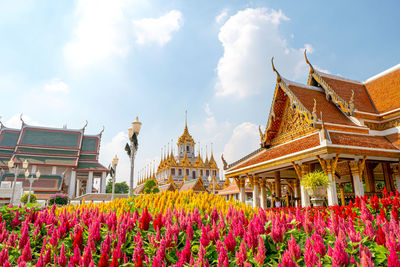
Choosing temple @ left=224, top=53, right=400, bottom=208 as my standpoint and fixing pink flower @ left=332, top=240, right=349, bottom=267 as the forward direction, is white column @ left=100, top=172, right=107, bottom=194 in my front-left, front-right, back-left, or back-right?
back-right

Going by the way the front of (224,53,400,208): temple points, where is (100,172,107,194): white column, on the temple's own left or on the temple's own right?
on the temple's own right

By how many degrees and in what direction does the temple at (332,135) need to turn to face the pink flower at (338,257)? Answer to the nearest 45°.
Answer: approximately 45° to its left

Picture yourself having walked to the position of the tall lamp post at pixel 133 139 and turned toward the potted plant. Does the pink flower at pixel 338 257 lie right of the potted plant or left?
right
